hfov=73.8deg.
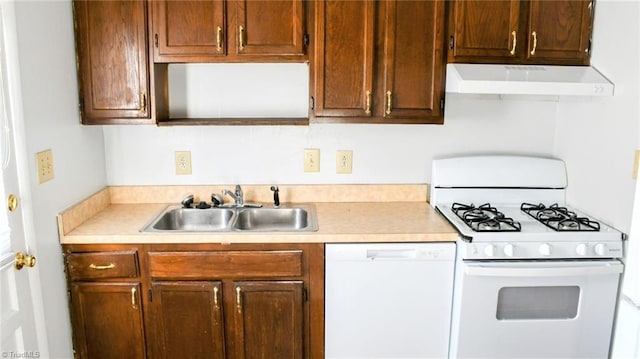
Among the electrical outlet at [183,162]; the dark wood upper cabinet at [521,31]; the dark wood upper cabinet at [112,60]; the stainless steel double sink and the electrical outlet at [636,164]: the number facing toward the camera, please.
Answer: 4

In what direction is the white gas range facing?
toward the camera

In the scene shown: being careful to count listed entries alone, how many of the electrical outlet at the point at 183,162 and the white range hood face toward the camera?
2

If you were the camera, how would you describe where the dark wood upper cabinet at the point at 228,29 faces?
facing the viewer

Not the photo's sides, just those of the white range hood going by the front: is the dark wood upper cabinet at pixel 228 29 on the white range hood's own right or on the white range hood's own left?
on the white range hood's own right

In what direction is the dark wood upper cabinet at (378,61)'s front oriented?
toward the camera

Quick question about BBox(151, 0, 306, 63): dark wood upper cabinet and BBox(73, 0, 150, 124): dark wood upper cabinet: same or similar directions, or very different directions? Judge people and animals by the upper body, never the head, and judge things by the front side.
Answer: same or similar directions

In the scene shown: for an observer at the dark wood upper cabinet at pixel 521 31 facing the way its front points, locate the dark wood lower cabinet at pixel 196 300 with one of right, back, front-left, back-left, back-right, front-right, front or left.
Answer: front-right

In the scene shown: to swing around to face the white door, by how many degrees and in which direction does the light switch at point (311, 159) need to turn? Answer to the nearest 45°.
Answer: approximately 45° to its right

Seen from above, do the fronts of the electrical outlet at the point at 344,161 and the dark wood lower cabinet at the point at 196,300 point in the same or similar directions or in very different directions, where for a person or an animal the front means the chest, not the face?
same or similar directions

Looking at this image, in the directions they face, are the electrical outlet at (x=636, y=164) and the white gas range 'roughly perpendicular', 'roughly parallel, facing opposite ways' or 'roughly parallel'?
roughly perpendicular

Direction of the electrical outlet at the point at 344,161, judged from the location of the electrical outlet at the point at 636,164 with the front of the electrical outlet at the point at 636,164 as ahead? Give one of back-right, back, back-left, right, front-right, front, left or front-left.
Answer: front

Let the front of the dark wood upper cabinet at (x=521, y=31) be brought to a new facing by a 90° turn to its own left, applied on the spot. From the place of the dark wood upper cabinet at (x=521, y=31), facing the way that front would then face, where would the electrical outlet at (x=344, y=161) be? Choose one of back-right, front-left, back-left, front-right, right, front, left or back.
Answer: back

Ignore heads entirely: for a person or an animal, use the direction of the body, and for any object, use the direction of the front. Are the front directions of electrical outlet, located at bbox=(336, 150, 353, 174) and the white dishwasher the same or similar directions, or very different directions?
same or similar directions

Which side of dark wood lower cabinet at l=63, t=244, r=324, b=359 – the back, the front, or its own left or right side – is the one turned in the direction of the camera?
front

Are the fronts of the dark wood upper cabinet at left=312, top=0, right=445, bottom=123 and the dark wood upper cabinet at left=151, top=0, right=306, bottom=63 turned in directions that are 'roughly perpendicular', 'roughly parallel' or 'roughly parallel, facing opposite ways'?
roughly parallel

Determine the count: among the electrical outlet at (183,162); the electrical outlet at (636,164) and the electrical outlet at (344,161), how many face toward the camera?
2
